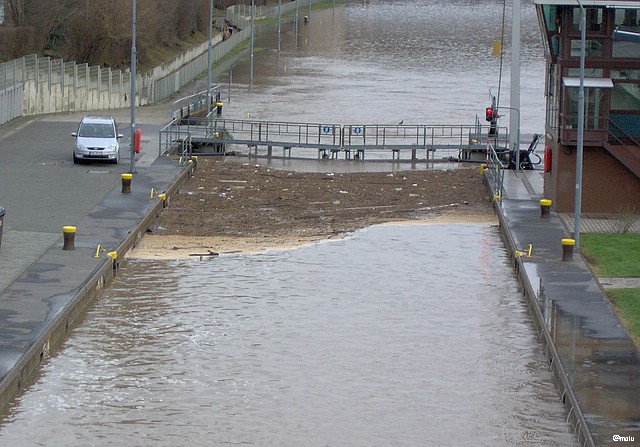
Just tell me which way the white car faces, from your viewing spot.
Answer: facing the viewer

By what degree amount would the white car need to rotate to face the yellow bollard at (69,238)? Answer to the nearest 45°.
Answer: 0° — it already faces it

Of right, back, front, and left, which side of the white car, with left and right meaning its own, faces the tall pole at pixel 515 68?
left

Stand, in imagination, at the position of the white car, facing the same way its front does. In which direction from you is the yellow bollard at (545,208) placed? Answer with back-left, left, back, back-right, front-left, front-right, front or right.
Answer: front-left

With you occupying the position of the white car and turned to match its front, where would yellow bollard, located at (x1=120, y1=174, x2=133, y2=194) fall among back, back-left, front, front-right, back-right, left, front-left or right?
front

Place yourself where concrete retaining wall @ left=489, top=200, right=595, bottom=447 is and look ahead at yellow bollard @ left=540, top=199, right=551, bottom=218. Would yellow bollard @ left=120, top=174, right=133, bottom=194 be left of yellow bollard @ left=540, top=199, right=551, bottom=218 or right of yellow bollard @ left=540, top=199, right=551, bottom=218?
left

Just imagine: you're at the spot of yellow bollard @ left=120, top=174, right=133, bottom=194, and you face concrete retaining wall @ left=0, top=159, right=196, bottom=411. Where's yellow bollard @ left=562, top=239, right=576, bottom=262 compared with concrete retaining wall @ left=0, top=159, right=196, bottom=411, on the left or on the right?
left

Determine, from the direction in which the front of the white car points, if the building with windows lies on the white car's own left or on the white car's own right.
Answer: on the white car's own left

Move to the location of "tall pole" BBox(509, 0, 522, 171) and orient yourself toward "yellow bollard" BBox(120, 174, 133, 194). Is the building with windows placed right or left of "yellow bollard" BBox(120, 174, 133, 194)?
left

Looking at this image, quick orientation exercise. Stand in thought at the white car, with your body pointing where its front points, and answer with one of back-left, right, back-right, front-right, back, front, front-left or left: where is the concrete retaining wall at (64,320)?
front

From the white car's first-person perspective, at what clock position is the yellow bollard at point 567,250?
The yellow bollard is roughly at 11 o'clock from the white car.

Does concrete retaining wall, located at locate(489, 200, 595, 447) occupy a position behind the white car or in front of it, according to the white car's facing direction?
in front
